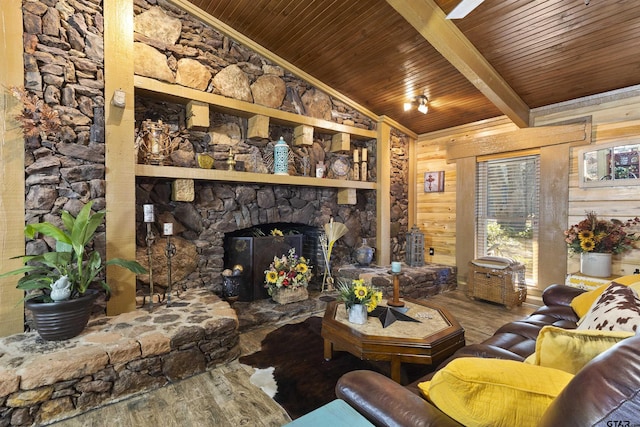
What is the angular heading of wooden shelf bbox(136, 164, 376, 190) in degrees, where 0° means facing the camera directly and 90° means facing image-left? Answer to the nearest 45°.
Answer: approximately 315°

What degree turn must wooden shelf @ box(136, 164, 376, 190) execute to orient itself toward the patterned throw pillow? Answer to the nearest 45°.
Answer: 0° — it already faces it

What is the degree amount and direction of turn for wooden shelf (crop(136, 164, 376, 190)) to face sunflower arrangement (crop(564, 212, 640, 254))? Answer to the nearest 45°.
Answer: approximately 45° to its left

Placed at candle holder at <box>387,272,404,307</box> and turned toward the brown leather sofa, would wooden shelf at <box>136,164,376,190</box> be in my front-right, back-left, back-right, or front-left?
back-right

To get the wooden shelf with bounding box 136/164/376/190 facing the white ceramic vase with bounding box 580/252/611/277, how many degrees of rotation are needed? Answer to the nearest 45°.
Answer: approximately 45° to its left

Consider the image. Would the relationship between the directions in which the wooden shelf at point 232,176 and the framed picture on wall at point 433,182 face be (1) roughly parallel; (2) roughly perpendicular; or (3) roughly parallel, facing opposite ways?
roughly perpendicular

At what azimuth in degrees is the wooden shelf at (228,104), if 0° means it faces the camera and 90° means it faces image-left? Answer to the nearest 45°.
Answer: approximately 315°

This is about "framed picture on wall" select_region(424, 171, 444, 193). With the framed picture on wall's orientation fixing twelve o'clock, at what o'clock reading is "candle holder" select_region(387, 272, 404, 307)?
The candle holder is roughly at 12 o'clock from the framed picture on wall.
